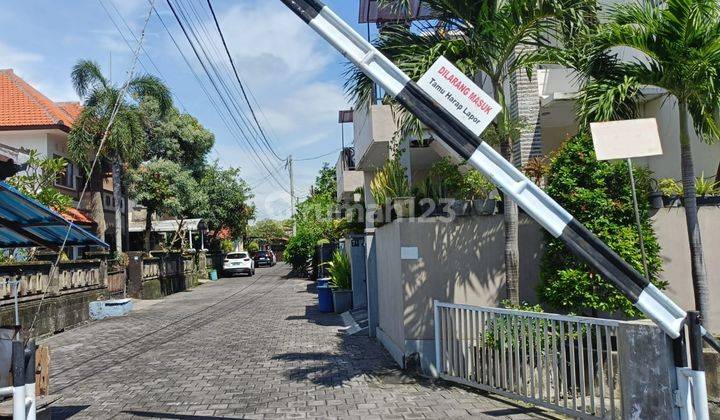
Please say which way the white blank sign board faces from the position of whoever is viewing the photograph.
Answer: facing the viewer

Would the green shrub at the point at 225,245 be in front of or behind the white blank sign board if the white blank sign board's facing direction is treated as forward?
behind

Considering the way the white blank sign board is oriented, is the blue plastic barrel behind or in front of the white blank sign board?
behind

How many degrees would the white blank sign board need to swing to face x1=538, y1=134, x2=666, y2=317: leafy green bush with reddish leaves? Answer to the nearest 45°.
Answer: approximately 180°

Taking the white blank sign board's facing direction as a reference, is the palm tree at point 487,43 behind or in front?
behind

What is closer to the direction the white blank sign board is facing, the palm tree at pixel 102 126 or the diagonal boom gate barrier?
the diagonal boom gate barrier

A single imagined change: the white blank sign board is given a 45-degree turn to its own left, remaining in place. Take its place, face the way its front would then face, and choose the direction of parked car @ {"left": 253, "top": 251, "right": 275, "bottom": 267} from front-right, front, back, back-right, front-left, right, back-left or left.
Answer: back

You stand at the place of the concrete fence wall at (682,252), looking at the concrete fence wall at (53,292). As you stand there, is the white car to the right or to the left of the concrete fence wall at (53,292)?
right

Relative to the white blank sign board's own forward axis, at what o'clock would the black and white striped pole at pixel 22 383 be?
The black and white striped pole is roughly at 2 o'clock from the white blank sign board.

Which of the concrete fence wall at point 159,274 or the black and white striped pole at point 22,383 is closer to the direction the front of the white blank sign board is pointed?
the black and white striped pole

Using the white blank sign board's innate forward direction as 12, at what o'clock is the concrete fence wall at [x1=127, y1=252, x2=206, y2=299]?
The concrete fence wall is roughly at 4 o'clock from the white blank sign board.

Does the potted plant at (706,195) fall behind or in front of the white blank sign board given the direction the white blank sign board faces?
behind
